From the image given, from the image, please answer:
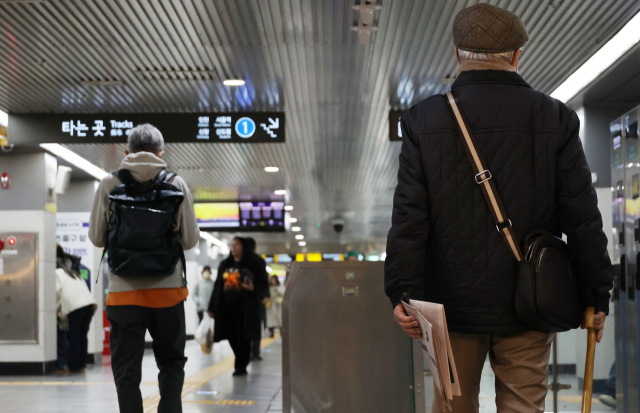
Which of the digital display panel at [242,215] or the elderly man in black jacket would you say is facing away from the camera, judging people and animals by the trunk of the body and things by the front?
the elderly man in black jacket

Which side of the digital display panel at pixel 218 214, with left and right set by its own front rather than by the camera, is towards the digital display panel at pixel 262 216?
left

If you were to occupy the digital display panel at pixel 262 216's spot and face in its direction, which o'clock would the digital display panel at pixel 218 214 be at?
the digital display panel at pixel 218 214 is roughly at 3 o'clock from the digital display panel at pixel 262 216.

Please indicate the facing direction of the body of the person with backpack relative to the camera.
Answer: away from the camera

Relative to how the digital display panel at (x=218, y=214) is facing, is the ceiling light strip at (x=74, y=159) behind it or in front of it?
in front

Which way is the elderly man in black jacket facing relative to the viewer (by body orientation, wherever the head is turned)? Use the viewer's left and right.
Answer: facing away from the viewer

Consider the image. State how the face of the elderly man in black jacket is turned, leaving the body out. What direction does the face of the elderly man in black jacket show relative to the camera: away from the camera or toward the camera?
away from the camera

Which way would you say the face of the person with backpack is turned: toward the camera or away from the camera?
away from the camera

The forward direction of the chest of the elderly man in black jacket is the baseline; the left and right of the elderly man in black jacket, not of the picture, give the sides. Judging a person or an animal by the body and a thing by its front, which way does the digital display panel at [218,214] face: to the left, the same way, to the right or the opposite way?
the opposite way

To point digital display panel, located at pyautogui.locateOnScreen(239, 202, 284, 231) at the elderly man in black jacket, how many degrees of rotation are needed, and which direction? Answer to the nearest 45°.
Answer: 0° — it already faces them
